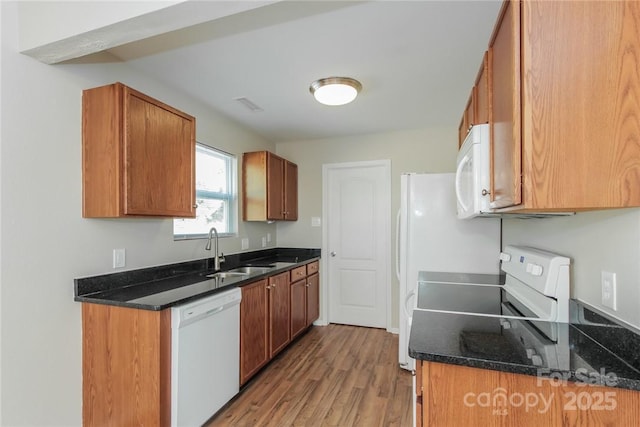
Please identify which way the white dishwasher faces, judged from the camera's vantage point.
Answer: facing the viewer and to the right of the viewer

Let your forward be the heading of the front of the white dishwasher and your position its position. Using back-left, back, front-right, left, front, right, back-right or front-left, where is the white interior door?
left

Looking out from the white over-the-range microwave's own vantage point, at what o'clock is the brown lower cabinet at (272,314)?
The brown lower cabinet is roughly at 1 o'clock from the white over-the-range microwave.

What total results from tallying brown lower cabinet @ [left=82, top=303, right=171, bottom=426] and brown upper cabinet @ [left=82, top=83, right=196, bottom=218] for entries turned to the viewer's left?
0

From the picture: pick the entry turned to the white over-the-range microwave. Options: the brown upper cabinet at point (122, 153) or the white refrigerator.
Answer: the brown upper cabinet

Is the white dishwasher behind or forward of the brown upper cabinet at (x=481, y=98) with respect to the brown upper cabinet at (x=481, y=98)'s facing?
forward

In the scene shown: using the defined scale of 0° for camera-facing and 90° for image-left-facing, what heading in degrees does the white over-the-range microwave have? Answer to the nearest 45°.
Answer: approximately 90°

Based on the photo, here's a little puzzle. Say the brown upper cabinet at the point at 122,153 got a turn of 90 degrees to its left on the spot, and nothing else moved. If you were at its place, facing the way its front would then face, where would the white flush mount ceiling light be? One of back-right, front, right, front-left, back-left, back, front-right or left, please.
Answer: front-right

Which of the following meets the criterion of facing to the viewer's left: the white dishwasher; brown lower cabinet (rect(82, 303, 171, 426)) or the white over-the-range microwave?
the white over-the-range microwave
